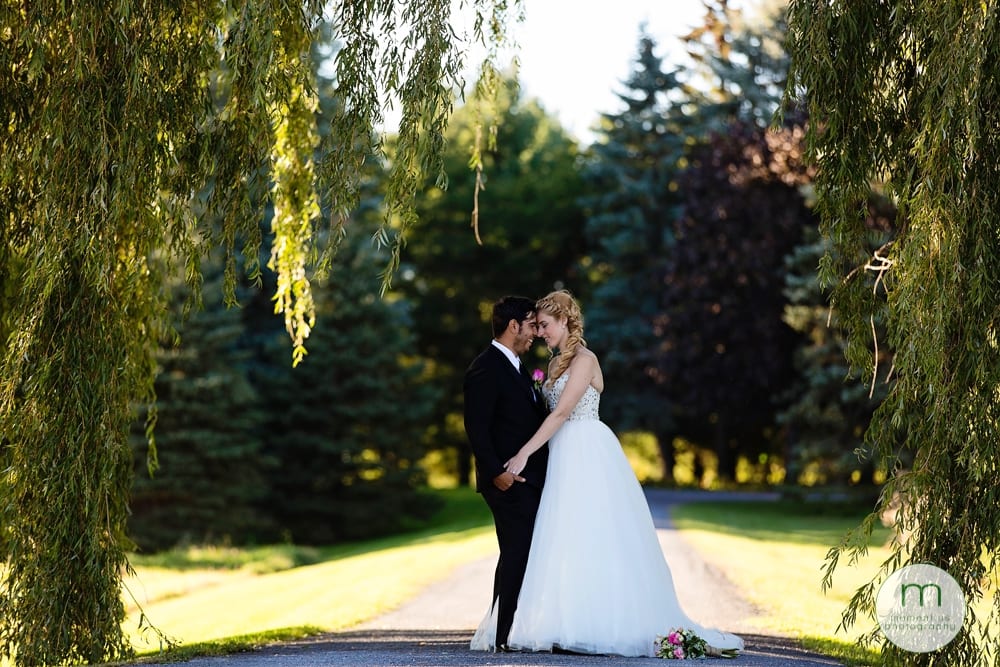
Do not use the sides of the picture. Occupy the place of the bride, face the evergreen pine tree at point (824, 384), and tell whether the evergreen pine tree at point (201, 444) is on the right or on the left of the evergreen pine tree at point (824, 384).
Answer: left

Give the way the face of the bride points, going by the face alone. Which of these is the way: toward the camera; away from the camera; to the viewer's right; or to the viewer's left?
to the viewer's left

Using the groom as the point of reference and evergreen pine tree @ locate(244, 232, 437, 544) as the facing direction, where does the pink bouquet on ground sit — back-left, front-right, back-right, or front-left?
back-right

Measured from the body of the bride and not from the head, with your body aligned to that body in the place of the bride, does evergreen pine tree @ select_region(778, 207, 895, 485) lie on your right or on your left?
on your right

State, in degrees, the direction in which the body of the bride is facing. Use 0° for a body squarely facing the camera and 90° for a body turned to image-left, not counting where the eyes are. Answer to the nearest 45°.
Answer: approximately 90°

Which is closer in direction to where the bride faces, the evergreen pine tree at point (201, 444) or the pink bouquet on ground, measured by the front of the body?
the evergreen pine tree

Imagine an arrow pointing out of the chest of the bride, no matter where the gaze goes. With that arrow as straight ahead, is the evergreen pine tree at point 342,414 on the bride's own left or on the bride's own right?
on the bride's own right

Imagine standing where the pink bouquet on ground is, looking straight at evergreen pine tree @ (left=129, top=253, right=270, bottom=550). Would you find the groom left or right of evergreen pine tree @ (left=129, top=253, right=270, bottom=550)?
left

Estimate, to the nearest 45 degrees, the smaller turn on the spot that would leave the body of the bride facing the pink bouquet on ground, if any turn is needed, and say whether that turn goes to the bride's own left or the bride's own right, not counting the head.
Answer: approximately 135° to the bride's own left
